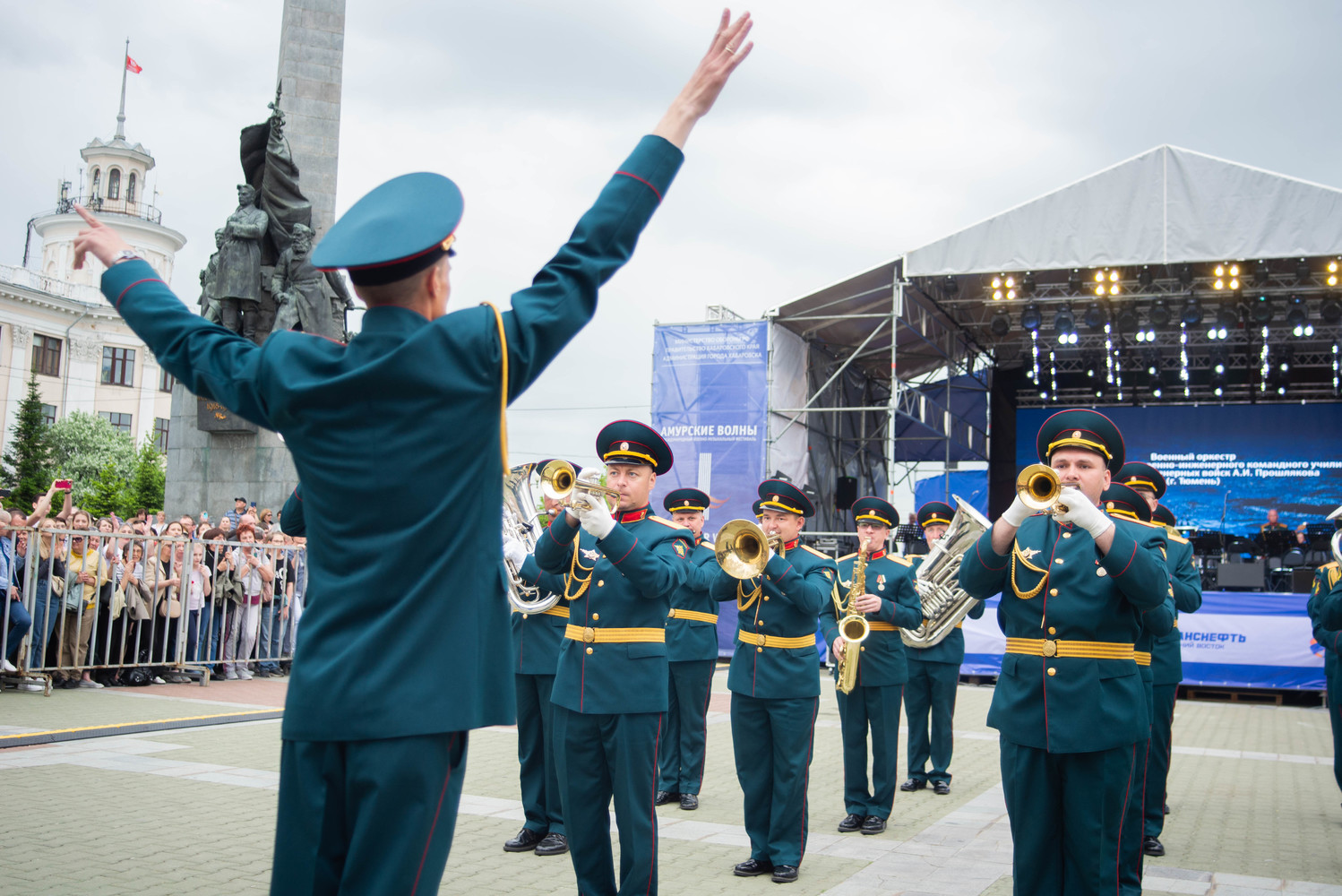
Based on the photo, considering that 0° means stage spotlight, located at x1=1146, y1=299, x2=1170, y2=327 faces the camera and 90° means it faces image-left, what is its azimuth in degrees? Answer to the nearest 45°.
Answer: approximately 0°

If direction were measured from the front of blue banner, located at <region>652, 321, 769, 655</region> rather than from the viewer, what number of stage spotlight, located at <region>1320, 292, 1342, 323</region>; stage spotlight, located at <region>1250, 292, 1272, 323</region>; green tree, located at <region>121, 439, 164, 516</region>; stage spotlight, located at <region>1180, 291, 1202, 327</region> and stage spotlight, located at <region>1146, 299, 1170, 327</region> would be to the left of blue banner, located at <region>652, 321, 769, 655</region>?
4

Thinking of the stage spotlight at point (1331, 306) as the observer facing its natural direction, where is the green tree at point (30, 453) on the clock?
The green tree is roughly at 3 o'clock from the stage spotlight.

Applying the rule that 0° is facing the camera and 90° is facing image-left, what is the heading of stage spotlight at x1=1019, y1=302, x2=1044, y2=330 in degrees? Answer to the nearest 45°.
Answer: approximately 0°

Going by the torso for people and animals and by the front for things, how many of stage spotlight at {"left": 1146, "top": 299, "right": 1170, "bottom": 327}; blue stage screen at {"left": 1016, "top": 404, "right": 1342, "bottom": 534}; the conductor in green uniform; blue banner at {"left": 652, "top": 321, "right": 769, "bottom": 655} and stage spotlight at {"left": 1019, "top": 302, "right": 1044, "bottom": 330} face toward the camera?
4

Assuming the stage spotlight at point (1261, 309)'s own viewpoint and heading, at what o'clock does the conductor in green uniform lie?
The conductor in green uniform is roughly at 12 o'clock from the stage spotlight.

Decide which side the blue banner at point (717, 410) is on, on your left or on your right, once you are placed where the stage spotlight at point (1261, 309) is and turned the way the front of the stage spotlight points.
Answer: on your right

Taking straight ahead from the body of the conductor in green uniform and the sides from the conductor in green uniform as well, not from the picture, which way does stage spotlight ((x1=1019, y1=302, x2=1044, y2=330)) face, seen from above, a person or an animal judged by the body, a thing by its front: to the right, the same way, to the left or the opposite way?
the opposite way

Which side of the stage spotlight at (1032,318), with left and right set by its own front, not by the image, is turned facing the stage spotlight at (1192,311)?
left

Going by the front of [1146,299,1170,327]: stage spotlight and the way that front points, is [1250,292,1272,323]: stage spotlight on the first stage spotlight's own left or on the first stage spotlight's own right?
on the first stage spotlight's own left

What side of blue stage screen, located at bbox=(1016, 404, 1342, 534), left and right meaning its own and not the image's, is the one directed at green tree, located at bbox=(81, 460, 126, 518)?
right

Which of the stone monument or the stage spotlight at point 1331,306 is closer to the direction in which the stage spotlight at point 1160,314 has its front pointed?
the stone monument

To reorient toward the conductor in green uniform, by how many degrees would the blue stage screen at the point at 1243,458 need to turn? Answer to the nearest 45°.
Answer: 0° — it already faces them
